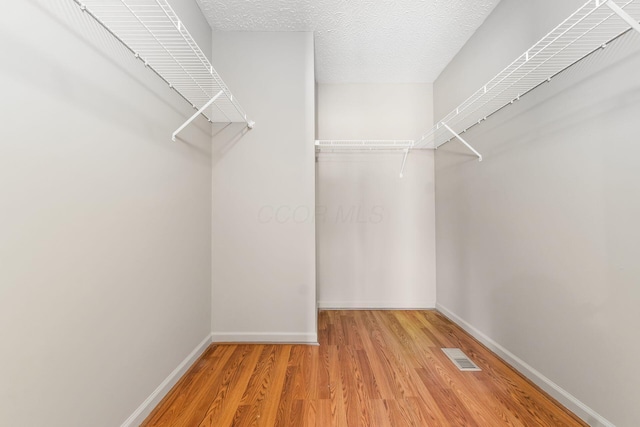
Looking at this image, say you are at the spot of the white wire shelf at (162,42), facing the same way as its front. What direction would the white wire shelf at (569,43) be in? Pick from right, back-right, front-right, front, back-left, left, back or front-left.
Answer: front-right

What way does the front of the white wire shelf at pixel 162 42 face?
to the viewer's right
